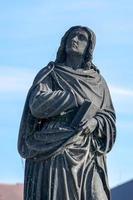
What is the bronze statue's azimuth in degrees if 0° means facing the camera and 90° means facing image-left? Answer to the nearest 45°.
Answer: approximately 0°
